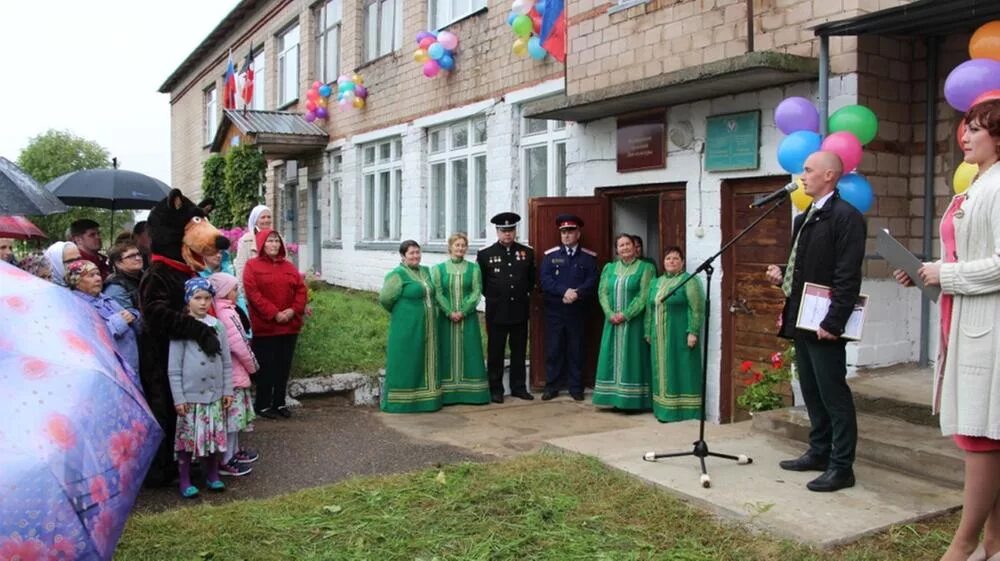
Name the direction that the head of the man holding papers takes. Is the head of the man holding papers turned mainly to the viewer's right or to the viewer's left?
to the viewer's left

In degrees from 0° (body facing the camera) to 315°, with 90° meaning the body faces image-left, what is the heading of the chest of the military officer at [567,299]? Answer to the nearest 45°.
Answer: approximately 0°

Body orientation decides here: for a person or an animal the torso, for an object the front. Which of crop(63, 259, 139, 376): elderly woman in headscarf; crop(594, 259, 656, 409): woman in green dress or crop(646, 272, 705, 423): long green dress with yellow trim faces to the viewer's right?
the elderly woman in headscarf

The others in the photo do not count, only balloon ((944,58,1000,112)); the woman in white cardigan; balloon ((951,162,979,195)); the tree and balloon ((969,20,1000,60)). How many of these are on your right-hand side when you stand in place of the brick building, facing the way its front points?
1

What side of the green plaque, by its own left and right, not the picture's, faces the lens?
front

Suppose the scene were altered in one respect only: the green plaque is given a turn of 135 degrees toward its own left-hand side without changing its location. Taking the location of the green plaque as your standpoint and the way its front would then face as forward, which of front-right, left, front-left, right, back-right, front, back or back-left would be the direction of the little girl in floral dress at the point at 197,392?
back

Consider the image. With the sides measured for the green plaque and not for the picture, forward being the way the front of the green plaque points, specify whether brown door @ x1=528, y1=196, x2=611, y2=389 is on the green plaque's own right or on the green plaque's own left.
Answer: on the green plaque's own right

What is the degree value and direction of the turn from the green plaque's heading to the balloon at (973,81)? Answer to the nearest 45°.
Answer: approximately 45° to its left

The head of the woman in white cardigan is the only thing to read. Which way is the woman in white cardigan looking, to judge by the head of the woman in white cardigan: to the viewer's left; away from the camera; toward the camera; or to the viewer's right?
to the viewer's left

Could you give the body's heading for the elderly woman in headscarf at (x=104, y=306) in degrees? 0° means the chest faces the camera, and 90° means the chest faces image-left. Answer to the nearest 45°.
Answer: approximately 270°

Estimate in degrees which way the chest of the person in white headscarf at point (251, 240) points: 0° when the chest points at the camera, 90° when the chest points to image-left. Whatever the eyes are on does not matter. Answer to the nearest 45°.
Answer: approximately 315°
